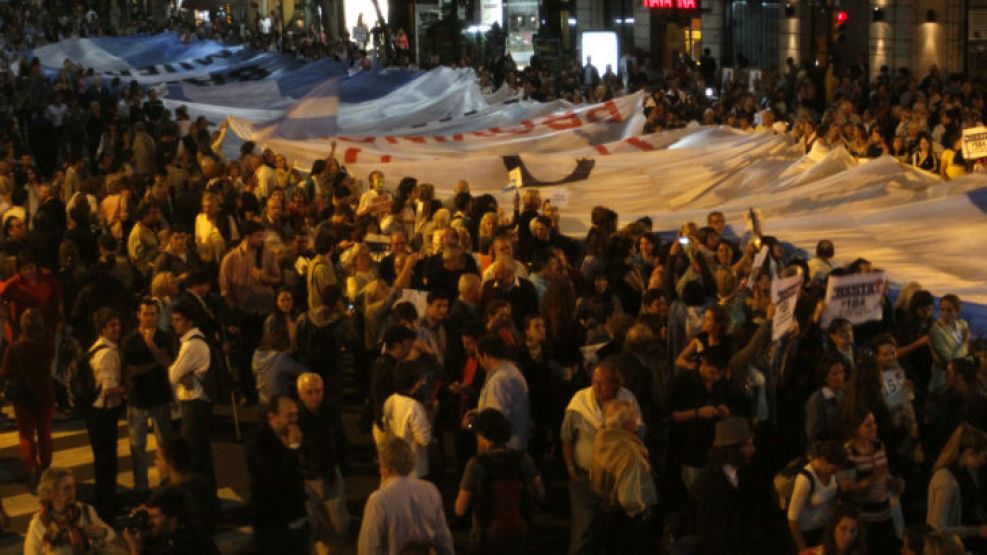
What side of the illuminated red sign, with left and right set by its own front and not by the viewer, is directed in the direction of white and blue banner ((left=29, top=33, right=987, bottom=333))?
front

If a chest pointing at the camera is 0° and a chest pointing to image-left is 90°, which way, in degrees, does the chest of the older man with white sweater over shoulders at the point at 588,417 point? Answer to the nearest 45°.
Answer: approximately 315°

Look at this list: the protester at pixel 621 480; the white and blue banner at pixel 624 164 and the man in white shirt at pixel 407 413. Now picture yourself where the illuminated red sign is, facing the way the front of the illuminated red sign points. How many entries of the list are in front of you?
3
